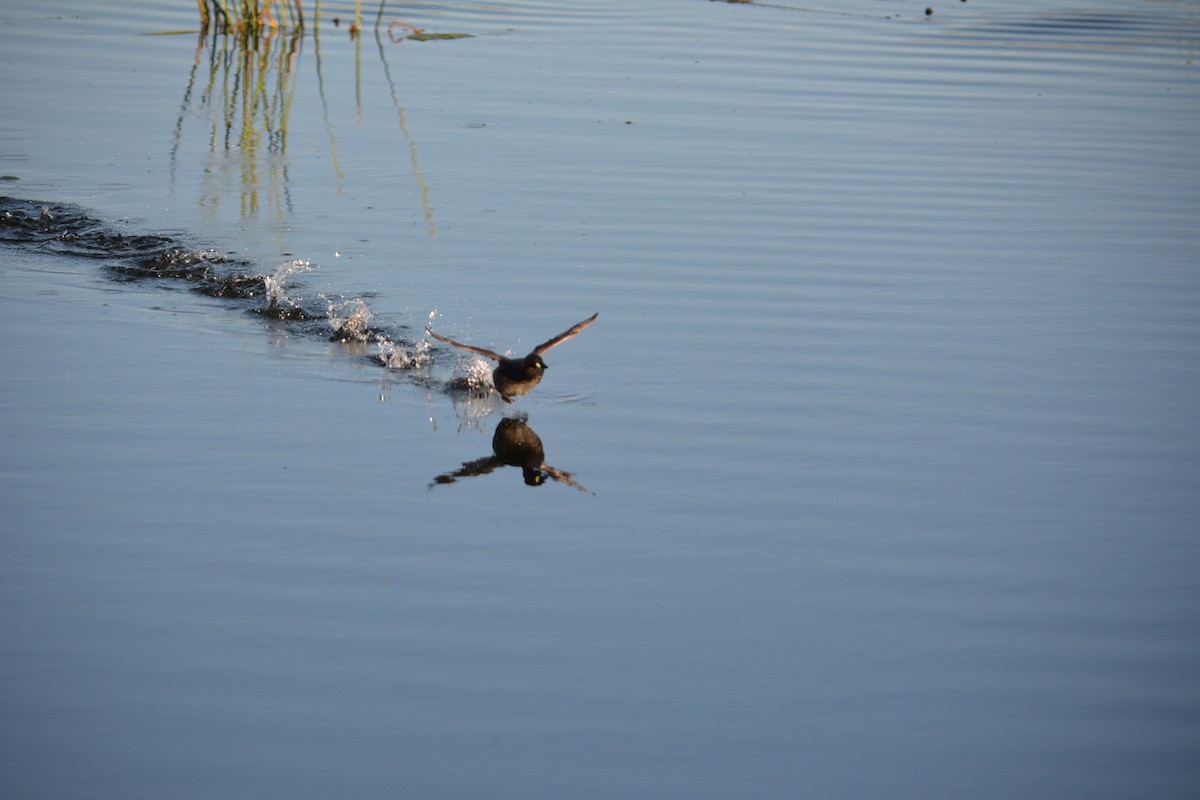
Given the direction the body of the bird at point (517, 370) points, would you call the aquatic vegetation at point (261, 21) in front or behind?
behind

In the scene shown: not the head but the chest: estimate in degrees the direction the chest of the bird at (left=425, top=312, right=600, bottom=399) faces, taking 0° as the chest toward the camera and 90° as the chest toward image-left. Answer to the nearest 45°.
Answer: approximately 315°
